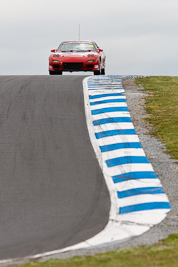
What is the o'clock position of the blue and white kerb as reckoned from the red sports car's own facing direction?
The blue and white kerb is roughly at 12 o'clock from the red sports car.

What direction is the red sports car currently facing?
toward the camera
